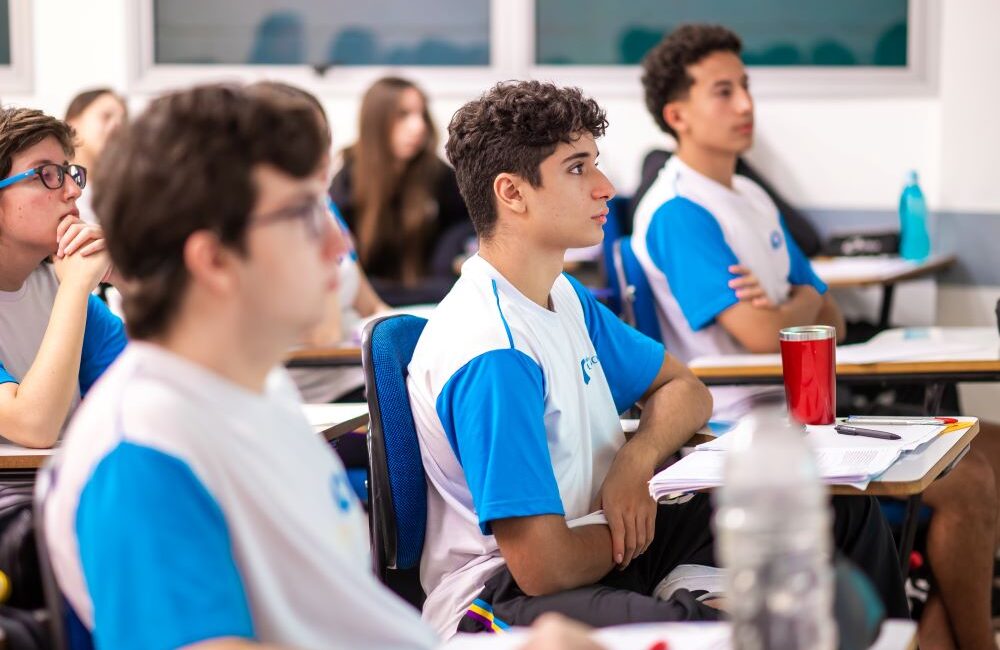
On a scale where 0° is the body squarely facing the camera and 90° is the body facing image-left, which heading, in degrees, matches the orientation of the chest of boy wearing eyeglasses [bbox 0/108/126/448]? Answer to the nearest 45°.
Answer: approximately 315°

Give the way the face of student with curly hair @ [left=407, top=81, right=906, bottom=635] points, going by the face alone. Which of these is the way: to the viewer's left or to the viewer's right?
to the viewer's right

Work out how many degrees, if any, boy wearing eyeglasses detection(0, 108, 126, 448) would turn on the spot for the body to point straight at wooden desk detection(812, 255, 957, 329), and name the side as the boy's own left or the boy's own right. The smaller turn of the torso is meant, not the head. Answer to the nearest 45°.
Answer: approximately 90° to the boy's own left

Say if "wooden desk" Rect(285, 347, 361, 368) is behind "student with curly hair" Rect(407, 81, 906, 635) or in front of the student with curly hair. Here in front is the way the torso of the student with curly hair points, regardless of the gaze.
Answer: behind

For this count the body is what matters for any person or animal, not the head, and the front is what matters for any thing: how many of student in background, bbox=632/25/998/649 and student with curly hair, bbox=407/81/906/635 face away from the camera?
0

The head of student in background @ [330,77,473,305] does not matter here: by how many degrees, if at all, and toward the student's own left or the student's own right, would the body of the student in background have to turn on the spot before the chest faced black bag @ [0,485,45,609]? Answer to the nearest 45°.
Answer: approximately 45° to the student's own right

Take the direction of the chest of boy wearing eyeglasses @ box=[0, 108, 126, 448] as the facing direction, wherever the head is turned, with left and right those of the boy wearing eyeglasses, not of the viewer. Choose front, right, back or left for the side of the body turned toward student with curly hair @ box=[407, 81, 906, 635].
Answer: front

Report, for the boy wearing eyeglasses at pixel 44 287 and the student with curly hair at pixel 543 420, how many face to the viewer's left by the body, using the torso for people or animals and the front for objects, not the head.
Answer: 0
